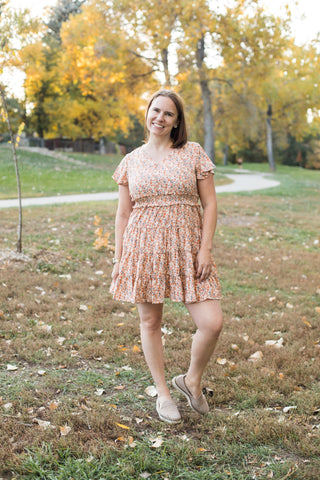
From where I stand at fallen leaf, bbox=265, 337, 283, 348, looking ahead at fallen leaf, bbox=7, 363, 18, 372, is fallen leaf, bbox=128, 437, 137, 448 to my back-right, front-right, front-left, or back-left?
front-left

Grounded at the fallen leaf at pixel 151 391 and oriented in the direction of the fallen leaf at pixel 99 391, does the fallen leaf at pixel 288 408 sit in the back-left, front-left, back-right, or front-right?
back-left

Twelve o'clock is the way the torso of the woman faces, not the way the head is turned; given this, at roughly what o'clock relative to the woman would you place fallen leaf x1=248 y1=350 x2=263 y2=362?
The fallen leaf is roughly at 7 o'clock from the woman.

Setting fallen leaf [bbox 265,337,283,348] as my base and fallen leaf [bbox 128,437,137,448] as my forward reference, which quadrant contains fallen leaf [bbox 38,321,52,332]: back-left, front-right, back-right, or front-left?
front-right

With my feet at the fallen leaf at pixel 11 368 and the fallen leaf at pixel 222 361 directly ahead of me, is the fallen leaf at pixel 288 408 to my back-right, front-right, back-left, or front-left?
front-right

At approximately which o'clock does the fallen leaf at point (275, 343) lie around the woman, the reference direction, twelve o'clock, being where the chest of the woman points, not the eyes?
The fallen leaf is roughly at 7 o'clock from the woman.

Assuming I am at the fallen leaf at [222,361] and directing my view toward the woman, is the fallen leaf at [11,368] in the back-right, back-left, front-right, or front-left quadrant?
front-right

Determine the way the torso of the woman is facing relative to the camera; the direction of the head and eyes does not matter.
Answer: toward the camera
